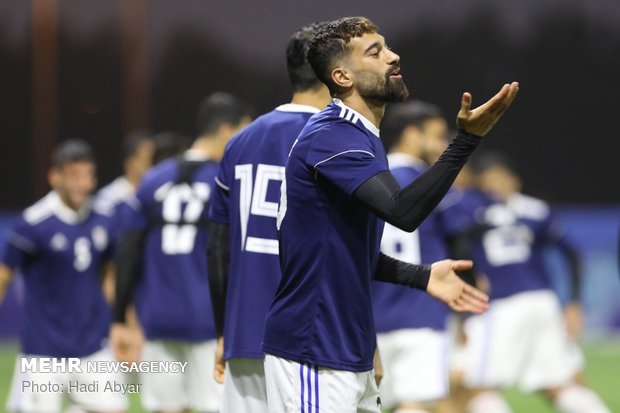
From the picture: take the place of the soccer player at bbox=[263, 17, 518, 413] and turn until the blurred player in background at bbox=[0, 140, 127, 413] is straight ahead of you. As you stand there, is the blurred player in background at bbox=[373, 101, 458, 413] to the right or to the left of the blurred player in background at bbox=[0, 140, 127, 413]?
right

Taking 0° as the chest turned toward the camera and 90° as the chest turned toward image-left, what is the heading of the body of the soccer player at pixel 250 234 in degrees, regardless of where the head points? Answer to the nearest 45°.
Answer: approximately 225°

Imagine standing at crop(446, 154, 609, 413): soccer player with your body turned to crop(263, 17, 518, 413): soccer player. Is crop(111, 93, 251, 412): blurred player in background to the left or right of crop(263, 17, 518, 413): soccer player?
right

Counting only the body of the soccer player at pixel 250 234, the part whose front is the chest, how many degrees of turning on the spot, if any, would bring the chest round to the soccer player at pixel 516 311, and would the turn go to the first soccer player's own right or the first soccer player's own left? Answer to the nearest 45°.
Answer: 0° — they already face them

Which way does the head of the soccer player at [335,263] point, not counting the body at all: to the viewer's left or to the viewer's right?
to the viewer's right
